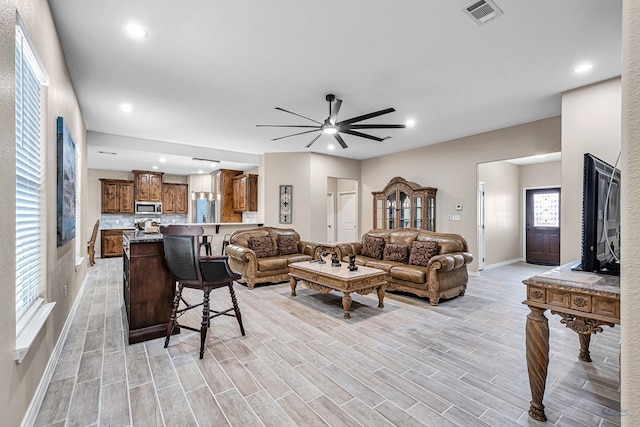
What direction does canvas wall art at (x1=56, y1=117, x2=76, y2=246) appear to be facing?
to the viewer's right

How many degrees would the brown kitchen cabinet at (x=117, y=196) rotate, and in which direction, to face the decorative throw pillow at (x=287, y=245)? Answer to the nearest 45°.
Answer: approximately 45° to its left

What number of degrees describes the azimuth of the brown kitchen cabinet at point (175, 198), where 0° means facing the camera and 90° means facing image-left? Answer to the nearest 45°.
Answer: approximately 0°

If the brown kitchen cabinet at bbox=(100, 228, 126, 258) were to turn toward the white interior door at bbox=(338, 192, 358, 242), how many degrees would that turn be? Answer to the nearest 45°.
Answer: approximately 45° to its left

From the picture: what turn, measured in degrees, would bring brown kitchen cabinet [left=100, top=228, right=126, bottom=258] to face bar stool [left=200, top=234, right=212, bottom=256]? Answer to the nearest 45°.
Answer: approximately 45° to its left

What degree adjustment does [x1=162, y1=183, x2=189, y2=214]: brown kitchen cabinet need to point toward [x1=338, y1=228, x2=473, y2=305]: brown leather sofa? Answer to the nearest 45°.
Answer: approximately 45° to its left

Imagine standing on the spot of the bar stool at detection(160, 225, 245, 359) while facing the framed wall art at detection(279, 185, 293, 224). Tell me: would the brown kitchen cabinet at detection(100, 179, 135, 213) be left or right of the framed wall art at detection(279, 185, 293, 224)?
left

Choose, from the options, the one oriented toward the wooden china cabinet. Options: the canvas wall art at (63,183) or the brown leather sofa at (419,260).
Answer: the canvas wall art

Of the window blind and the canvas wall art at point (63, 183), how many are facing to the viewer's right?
2
